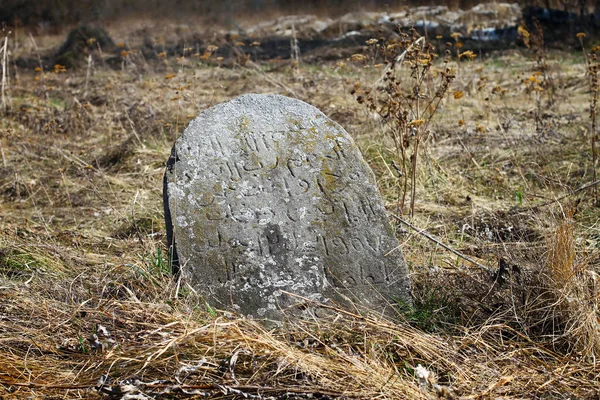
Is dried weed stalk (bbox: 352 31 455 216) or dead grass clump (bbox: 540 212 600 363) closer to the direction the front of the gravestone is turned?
the dead grass clump

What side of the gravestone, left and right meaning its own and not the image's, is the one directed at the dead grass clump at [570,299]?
left

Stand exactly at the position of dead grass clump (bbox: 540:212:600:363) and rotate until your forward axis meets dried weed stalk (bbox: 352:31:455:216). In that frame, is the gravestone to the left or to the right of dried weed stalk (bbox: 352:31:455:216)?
left

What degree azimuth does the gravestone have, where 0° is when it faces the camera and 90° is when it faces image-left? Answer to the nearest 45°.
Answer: approximately 0°

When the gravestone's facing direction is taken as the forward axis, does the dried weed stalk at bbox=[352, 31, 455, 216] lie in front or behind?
behind

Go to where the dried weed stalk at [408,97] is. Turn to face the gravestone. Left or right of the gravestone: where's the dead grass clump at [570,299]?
left
